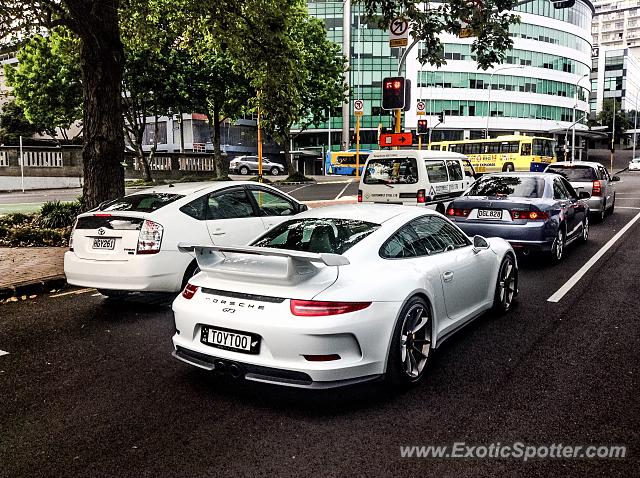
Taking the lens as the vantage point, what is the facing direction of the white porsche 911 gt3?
facing away from the viewer and to the right of the viewer

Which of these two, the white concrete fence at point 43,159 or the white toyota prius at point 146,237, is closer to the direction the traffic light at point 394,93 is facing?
the white toyota prius

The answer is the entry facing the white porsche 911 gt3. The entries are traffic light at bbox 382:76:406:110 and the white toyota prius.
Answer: the traffic light

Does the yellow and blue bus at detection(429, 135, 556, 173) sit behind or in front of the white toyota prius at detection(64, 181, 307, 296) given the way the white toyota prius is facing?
in front

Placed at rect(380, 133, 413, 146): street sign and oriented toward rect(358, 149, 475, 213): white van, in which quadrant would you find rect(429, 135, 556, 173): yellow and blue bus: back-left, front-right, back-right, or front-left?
back-left

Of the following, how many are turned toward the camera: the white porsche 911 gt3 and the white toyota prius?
0

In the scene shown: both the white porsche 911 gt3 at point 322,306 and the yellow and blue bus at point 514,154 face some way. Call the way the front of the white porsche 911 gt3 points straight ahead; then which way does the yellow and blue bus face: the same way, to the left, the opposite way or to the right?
to the right

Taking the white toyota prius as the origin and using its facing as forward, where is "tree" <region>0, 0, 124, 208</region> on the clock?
The tree is roughly at 10 o'clock from the white toyota prius.

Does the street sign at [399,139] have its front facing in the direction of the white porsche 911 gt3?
yes

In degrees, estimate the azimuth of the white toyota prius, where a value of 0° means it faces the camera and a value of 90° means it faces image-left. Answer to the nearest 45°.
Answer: approximately 225°

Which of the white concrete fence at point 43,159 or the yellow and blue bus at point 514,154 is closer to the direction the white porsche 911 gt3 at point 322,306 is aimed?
the yellow and blue bus

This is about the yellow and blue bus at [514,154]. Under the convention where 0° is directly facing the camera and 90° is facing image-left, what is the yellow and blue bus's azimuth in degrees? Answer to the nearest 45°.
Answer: approximately 315°

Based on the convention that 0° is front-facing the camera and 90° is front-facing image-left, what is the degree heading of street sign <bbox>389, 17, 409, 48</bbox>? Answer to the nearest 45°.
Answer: approximately 0°

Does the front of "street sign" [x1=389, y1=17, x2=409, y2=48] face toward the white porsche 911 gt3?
yes
